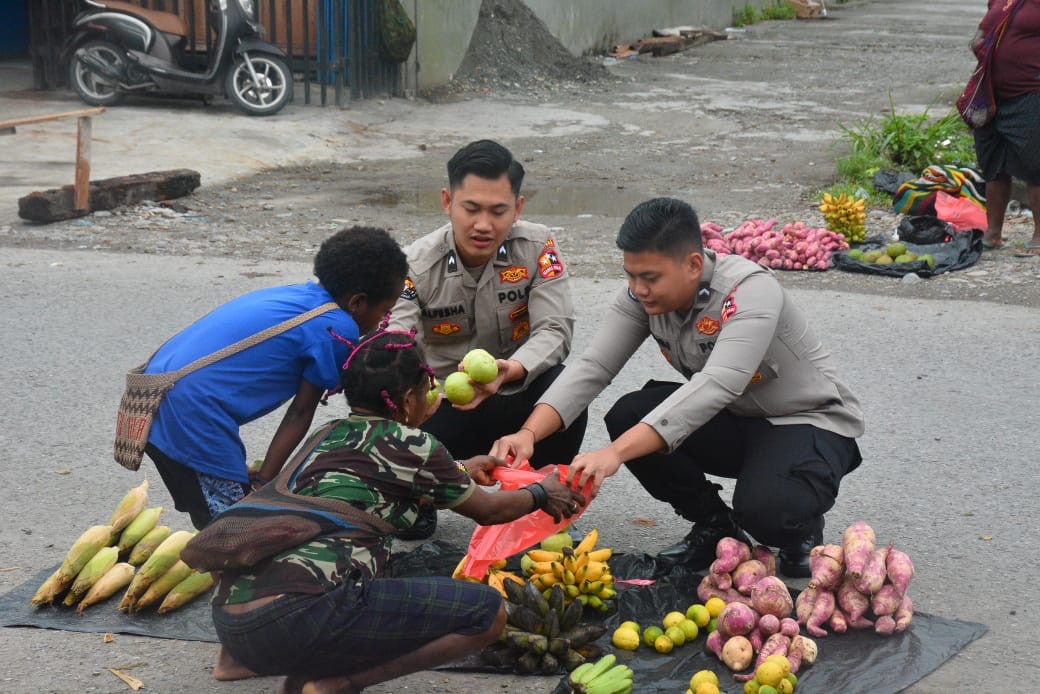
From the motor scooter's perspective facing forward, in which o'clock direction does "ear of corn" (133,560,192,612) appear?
The ear of corn is roughly at 3 o'clock from the motor scooter.

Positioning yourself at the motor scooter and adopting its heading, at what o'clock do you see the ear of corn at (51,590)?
The ear of corn is roughly at 3 o'clock from the motor scooter.

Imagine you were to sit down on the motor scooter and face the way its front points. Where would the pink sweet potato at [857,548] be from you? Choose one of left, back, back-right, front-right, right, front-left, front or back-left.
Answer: right

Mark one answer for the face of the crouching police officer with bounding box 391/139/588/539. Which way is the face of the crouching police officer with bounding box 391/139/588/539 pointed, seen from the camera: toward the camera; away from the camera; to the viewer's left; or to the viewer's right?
toward the camera

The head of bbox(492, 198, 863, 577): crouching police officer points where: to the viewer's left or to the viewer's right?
to the viewer's left

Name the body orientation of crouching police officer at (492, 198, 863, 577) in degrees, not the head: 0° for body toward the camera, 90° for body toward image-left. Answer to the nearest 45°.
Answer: approximately 45°

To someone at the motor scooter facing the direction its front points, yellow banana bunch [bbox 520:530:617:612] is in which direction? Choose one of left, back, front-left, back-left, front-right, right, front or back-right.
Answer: right

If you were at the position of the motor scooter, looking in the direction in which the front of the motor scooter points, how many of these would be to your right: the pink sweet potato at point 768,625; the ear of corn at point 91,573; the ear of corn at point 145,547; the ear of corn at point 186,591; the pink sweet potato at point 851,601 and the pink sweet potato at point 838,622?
6

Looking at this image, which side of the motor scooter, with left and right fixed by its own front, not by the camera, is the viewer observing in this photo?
right

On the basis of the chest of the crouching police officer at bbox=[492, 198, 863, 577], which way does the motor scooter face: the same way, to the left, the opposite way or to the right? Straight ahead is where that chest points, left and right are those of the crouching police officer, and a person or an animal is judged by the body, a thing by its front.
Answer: the opposite way

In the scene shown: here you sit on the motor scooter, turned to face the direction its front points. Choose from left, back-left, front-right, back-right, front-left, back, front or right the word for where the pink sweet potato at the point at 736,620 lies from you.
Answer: right

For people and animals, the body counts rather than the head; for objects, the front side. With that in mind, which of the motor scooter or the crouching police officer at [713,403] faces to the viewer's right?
the motor scooter

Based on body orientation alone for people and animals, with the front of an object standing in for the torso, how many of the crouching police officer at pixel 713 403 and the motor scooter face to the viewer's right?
1

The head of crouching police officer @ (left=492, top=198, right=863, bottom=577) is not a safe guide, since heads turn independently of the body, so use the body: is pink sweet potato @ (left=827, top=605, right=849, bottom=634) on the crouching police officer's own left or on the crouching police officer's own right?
on the crouching police officer's own left

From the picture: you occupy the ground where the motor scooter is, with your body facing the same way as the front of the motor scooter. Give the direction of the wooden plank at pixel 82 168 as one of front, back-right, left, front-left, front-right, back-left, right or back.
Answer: right

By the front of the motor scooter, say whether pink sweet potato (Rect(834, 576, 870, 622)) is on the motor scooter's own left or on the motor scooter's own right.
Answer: on the motor scooter's own right

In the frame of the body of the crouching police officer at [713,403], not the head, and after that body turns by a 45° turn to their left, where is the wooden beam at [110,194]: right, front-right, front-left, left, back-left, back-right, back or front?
back-right
